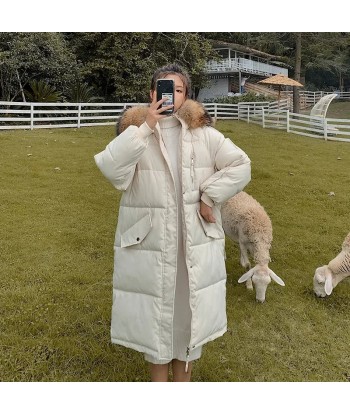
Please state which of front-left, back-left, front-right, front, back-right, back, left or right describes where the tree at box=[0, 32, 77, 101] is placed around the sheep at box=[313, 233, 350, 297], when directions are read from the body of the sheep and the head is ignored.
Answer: front-right

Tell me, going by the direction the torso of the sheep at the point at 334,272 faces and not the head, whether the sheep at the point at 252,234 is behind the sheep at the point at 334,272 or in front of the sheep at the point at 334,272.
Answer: in front

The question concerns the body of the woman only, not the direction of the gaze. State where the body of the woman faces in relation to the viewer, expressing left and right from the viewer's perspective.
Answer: facing the viewer

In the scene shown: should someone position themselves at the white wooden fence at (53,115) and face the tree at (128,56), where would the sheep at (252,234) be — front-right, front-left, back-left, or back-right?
back-right

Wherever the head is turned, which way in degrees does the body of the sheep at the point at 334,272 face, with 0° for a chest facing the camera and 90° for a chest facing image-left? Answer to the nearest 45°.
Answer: approximately 90°

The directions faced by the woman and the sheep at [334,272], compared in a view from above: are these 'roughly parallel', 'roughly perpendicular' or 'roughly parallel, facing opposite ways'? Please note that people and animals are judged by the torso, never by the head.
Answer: roughly perpendicular

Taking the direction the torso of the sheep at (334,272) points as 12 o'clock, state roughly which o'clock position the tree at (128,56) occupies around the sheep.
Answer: The tree is roughly at 2 o'clock from the sheep.

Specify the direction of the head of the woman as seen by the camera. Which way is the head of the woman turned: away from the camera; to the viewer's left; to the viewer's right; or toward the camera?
toward the camera

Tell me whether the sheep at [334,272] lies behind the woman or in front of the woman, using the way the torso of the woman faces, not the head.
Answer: behind
